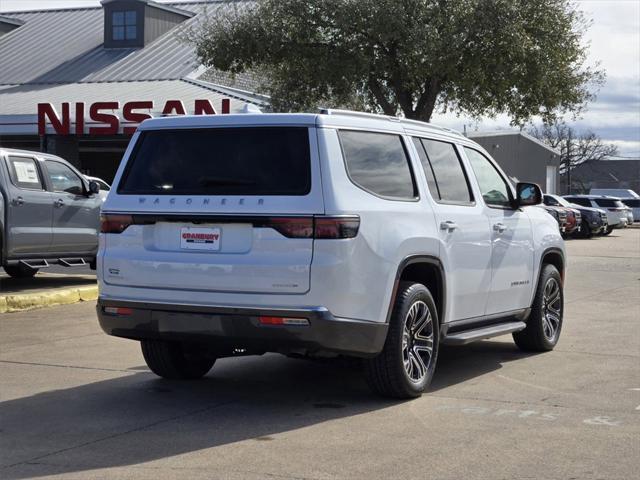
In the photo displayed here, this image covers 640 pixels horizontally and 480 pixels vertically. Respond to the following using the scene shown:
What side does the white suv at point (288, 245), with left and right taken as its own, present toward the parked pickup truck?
left

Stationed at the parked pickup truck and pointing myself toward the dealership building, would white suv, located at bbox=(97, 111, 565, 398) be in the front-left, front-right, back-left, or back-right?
back-right

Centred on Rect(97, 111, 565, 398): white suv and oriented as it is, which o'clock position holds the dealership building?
The dealership building is roughly at 10 o'clock from the white suv.

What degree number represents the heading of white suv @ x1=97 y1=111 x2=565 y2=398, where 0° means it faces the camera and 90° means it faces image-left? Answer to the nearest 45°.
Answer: approximately 225°

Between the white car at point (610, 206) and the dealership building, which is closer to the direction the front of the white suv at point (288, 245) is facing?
the white car

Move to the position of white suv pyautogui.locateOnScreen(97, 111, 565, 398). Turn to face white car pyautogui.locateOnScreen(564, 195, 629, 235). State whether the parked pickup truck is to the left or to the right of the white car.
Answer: left

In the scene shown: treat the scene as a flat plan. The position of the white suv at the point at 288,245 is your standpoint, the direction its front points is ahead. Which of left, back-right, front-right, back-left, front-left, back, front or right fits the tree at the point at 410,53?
front-left

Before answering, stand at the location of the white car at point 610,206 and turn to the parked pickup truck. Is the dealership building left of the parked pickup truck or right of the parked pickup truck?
right
